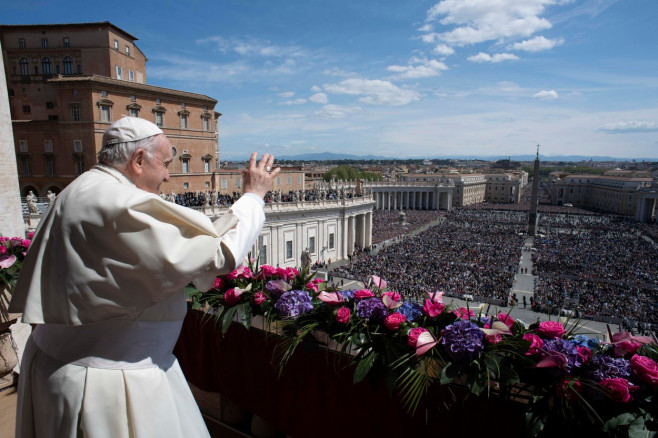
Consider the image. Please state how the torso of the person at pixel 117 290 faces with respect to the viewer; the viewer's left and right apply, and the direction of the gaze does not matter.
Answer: facing away from the viewer and to the right of the viewer

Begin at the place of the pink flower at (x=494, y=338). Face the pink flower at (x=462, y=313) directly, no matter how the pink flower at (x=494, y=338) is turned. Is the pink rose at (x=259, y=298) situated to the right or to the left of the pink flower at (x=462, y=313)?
left

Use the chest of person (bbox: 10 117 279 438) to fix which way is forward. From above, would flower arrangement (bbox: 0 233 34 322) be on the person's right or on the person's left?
on the person's left

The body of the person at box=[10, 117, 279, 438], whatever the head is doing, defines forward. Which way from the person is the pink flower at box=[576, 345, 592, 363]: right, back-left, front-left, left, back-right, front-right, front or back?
front-right

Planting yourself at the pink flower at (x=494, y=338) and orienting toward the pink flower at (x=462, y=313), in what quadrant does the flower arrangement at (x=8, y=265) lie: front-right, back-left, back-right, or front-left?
front-left

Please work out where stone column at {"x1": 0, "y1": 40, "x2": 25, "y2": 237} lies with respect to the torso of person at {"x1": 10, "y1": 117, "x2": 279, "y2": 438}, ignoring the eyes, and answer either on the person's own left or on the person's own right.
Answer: on the person's own left

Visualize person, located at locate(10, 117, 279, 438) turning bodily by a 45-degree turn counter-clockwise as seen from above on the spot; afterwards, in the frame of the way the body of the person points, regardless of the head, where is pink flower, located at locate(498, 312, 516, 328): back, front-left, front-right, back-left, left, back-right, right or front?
right

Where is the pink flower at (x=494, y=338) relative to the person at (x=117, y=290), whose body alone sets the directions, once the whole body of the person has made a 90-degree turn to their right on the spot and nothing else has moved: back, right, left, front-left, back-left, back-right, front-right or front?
front-left

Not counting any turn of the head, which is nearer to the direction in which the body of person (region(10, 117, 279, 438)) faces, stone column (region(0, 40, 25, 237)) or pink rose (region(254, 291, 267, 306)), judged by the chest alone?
the pink rose

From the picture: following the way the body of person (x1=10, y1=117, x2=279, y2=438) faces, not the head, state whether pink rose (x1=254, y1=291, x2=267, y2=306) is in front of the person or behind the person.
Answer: in front
